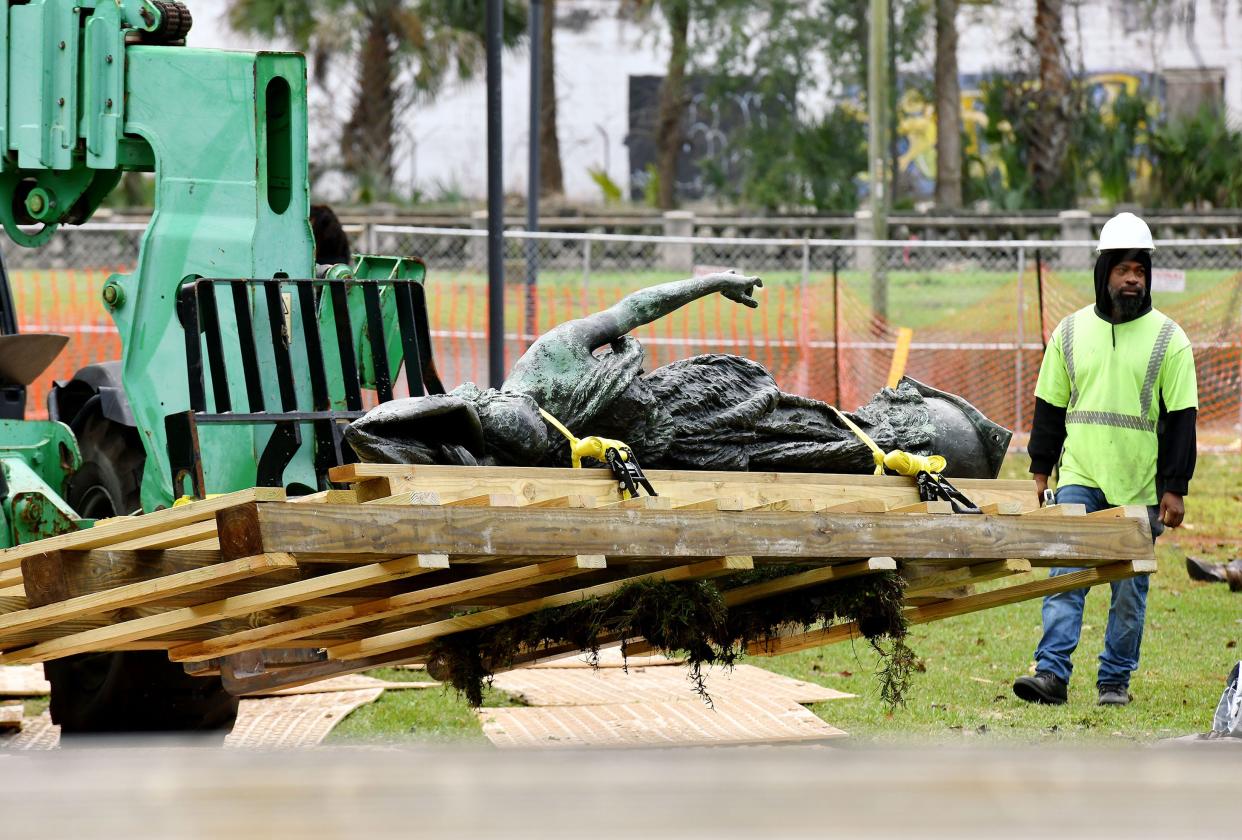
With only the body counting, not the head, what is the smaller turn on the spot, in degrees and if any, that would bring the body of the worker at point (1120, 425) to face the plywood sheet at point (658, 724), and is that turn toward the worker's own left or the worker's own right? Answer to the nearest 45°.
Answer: approximately 90° to the worker's own right

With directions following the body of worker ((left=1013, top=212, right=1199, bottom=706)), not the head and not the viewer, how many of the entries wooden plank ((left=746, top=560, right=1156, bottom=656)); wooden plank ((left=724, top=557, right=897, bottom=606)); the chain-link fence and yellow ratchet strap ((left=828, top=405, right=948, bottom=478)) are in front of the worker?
3

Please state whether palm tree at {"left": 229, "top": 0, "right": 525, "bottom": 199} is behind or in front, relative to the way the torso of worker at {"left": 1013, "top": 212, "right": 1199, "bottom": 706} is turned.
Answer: behind

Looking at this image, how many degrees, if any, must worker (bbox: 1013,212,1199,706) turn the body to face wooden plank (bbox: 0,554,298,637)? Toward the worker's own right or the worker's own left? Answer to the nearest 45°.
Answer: approximately 45° to the worker's own right

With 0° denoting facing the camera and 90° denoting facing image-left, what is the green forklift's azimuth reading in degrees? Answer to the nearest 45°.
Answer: approximately 315°

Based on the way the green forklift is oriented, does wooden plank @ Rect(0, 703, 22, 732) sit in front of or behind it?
behind

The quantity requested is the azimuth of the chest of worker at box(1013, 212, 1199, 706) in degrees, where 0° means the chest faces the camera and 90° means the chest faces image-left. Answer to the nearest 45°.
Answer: approximately 0°
